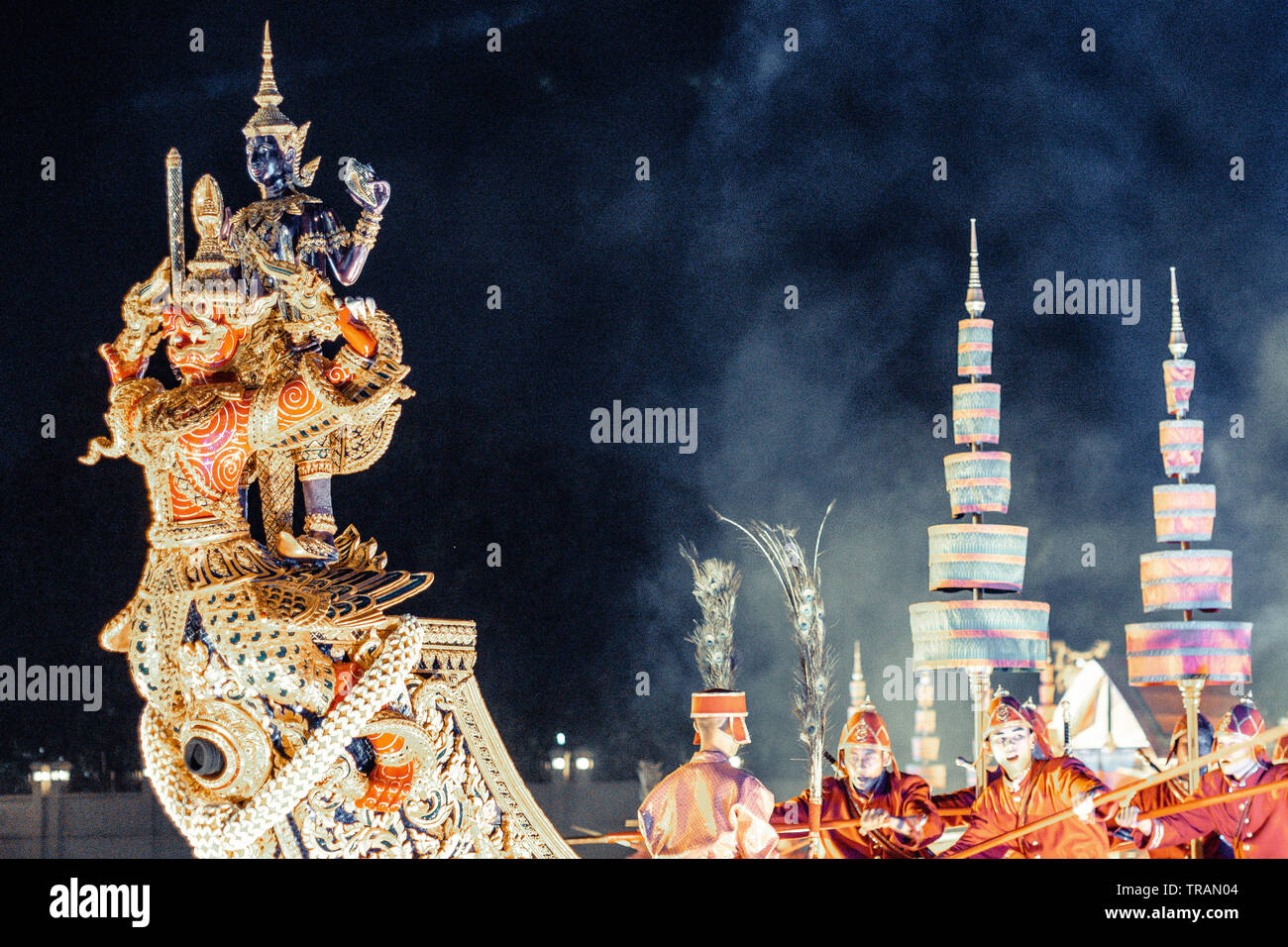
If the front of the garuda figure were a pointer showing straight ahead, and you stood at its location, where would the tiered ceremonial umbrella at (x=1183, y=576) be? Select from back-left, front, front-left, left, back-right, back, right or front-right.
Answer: back

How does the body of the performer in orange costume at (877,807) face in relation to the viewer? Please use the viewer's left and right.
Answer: facing the viewer

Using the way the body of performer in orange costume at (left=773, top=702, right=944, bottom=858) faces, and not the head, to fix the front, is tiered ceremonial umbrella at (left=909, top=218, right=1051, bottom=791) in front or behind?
behind

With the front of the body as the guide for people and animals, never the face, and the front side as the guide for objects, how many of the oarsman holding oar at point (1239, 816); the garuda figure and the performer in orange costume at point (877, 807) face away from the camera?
0

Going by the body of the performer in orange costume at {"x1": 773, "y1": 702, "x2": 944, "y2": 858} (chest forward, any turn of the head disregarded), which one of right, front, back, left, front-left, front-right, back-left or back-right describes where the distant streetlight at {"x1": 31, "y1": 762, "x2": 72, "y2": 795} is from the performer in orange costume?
right

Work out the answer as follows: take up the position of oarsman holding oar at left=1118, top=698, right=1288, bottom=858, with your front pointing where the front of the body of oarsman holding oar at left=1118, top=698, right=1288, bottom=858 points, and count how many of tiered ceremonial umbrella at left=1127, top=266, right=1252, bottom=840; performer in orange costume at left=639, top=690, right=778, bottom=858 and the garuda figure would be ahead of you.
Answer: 2

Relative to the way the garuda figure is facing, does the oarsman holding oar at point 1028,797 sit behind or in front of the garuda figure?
behind

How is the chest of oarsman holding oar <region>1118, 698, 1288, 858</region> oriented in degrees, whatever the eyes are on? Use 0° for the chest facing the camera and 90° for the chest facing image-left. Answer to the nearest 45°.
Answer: approximately 45°

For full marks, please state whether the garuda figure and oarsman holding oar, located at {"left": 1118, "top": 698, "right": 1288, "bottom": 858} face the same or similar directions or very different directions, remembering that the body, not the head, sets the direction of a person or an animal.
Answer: same or similar directions

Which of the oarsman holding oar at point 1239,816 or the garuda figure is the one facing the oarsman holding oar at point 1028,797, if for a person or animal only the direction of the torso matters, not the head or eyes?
the oarsman holding oar at point 1239,816

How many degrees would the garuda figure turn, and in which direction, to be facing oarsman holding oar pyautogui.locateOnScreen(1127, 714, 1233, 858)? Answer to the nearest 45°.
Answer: approximately 180°

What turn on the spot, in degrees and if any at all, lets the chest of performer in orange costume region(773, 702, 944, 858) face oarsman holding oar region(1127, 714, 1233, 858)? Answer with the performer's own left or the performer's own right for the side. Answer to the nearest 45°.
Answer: approximately 90° to the performer's own left

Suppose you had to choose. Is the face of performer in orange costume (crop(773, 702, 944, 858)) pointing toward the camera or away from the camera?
toward the camera

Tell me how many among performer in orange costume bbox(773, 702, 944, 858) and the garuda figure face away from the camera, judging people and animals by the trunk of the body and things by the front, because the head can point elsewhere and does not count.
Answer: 0

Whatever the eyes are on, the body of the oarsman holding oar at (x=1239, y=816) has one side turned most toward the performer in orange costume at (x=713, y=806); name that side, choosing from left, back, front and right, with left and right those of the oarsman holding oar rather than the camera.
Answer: front

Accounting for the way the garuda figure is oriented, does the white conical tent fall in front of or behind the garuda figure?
behind

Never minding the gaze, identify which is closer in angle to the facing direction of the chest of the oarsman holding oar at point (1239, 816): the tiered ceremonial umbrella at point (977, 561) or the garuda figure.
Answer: the garuda figure

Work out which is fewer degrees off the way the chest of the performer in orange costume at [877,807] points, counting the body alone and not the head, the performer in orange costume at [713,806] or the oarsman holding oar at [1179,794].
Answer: the performer in orange costume
